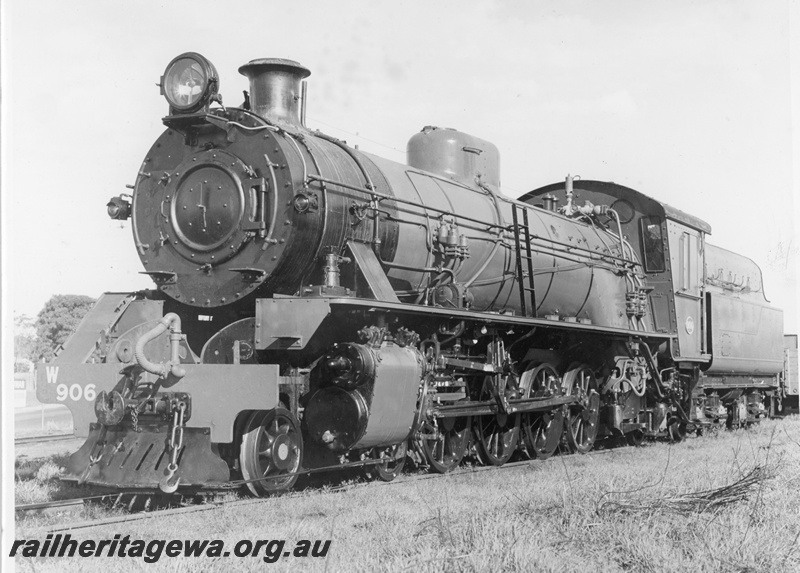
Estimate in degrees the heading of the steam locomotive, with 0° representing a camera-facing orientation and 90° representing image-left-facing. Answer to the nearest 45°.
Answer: approximately 45°

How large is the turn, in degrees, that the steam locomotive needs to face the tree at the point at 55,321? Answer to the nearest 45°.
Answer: approximately 90° to its right
